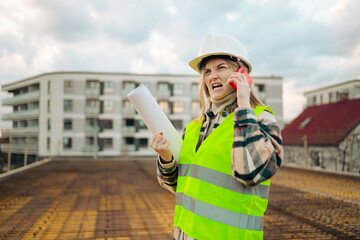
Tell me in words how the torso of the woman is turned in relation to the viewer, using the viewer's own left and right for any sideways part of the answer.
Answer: facing the viewer and to the left of the viewer

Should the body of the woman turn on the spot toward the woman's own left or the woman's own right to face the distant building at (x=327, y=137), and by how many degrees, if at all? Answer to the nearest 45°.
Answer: approximately 135° to the woman's own right

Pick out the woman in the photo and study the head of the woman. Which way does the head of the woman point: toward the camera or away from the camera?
toward the camera

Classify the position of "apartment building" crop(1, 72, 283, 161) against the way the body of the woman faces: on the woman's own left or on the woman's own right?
on the woman's own right

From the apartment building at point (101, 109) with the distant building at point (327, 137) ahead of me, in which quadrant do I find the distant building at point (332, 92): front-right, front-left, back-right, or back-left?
front-left

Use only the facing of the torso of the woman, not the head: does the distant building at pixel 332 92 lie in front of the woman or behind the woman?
behind

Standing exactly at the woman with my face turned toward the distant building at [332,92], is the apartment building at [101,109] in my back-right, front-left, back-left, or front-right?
front-left
